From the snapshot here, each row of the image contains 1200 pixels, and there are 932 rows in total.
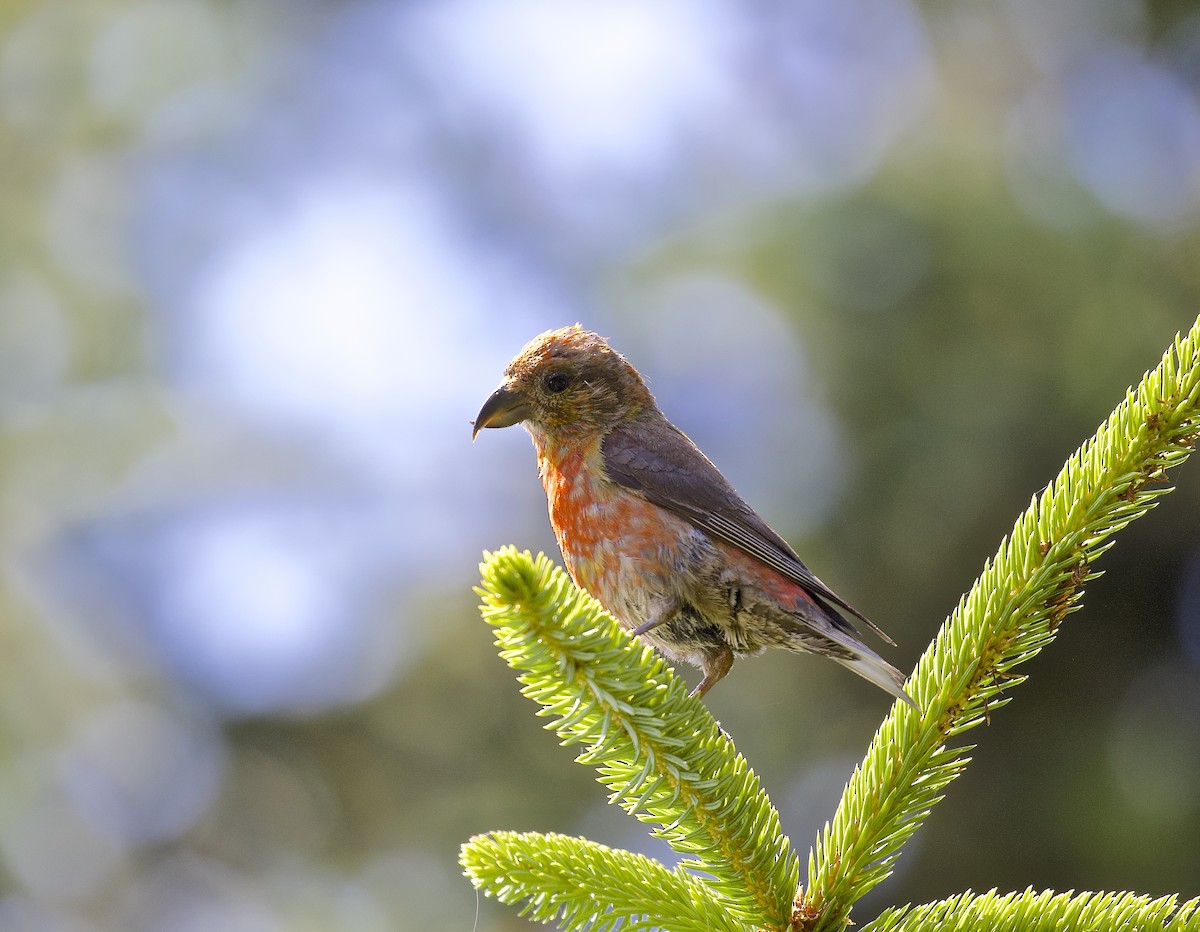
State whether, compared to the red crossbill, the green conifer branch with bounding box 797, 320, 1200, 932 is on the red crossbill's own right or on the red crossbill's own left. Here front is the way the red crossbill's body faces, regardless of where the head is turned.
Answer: on the red crossbill's own left

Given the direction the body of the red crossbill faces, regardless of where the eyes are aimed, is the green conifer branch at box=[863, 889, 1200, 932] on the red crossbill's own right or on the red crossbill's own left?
on the red crossbill's own left

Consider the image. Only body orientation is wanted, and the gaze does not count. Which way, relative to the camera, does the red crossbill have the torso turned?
to the viewer's left

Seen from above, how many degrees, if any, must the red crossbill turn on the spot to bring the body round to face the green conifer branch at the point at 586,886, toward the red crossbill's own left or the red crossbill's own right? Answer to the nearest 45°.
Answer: approximately 90° to the red crossbill's own left
